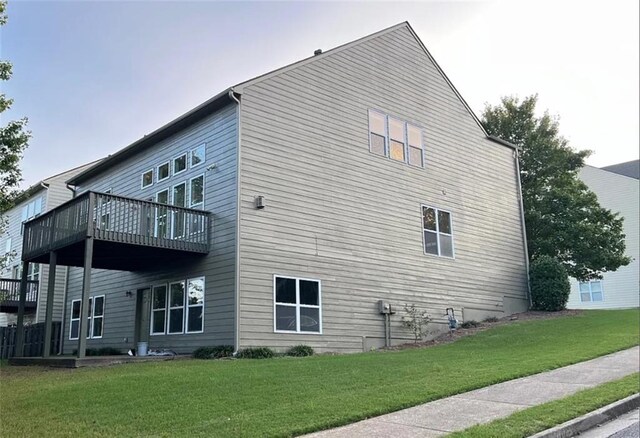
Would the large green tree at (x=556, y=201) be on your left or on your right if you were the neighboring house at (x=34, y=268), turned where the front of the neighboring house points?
on your right

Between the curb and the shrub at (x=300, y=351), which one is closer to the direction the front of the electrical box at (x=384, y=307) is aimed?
the curb

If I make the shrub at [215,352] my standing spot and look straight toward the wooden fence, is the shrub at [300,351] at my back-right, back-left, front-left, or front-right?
back-right

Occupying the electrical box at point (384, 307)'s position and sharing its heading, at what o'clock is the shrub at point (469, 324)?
The shrub is roughly at 9 o'clock from the electrical box.

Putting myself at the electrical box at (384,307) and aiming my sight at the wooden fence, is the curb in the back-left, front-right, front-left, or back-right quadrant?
back-left

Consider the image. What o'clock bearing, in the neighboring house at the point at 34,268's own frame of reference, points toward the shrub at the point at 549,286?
The shrub is roughly at 3 o'clock from the neighboring house.

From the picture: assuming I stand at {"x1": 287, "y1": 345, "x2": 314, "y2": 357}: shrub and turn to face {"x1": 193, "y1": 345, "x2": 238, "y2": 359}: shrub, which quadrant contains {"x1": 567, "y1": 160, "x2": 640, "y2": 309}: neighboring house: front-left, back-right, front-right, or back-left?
back-right

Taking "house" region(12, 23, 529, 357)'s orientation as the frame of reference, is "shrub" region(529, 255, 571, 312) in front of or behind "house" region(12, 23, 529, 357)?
in front

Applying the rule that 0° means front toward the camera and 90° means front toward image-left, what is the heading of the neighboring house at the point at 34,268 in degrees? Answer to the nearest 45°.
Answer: approximately 225°

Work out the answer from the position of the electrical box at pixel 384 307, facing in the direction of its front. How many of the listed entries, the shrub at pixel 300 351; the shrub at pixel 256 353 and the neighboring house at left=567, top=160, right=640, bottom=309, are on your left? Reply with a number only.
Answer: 1

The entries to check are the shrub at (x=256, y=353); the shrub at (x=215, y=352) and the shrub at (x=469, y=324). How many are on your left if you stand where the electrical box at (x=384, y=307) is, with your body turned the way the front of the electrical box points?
1

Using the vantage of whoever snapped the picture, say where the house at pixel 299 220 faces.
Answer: facing away from the viewer and to the right of the viewer

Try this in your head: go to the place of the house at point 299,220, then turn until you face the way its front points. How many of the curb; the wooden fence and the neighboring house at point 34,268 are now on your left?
2

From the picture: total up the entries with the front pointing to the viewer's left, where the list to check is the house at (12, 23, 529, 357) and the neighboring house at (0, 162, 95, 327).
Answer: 0

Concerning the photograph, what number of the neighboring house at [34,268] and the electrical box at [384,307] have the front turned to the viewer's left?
0
